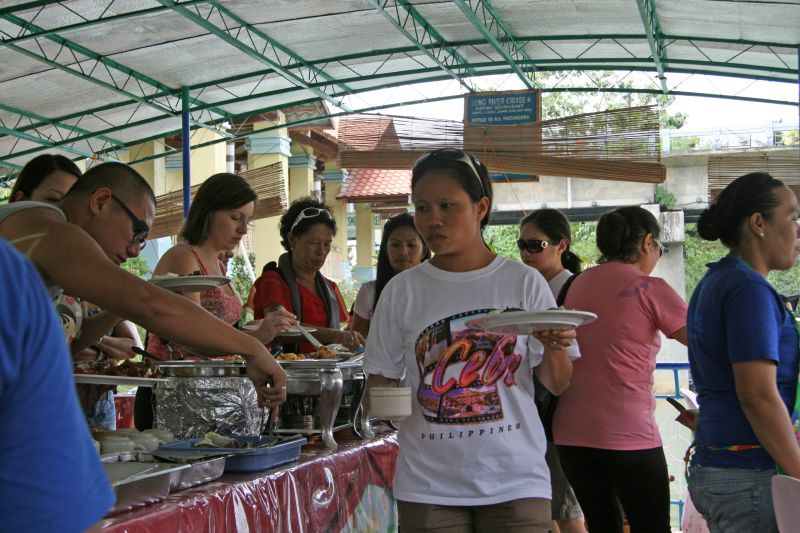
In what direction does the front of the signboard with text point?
toward the camera

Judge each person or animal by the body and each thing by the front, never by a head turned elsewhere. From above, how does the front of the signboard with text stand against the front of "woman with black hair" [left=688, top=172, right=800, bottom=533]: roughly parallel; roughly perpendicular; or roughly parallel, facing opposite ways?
roughly perpendicular

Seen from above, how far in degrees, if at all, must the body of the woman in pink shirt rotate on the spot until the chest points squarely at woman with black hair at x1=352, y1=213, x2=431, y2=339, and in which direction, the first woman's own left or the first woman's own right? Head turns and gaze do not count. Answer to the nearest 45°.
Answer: approximately 90° to the first woman's own left

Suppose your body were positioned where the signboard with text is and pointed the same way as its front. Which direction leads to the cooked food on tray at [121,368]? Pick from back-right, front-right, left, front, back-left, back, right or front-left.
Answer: front

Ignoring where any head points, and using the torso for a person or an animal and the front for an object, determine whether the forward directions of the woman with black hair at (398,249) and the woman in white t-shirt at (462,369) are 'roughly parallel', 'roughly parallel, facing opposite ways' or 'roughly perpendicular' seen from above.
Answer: roughly parallel

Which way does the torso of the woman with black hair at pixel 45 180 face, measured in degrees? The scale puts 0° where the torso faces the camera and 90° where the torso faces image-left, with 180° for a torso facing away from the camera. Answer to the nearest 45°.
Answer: approximately 315°

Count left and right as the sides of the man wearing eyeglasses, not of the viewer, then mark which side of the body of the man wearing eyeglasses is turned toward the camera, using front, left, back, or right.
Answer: right

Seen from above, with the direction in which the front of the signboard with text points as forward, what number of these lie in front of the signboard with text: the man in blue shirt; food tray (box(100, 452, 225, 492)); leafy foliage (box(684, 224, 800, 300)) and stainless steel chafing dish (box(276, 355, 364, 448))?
3

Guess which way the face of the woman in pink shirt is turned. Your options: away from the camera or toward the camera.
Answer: away from the camera

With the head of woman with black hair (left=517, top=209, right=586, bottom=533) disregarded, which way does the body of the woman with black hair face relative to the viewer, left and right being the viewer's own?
facing the viewer and to the left of the viewer

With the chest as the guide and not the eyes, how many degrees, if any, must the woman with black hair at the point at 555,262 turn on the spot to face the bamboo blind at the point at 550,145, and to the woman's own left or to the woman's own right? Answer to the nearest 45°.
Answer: approximately 135° to the woman's own right

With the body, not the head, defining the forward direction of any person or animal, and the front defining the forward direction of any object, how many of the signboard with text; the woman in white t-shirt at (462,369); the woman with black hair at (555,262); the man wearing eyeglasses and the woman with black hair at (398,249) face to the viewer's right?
1

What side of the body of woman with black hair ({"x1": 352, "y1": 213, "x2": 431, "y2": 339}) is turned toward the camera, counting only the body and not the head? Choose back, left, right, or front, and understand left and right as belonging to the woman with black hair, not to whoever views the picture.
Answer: front

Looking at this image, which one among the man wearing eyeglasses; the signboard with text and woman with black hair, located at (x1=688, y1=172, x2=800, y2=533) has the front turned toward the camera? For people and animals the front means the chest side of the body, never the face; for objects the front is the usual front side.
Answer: the signboard with text

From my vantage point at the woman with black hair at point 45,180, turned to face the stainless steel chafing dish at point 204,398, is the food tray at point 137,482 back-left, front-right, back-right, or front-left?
front-right

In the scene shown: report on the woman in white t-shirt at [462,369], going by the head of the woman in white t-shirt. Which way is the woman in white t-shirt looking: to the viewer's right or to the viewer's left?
to the viewer's left
